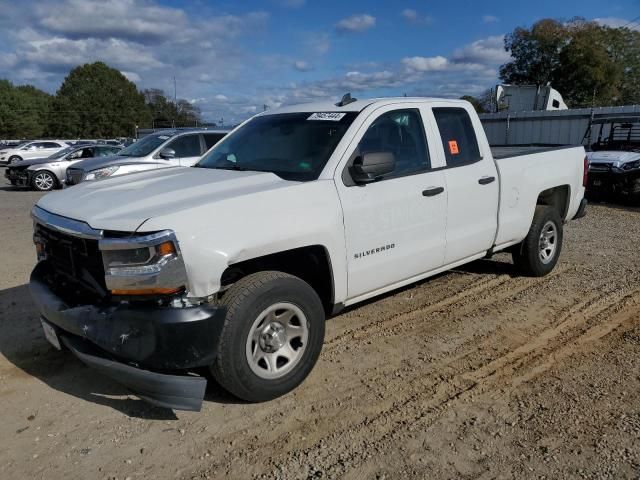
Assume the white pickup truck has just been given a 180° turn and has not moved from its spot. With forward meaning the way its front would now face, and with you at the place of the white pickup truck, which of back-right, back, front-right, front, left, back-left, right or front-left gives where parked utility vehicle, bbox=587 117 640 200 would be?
front

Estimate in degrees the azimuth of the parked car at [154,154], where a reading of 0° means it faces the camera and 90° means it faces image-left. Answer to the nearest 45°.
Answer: approximately 45°

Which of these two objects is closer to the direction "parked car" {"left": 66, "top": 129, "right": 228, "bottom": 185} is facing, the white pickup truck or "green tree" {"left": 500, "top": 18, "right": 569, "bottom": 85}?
the white pickup truck

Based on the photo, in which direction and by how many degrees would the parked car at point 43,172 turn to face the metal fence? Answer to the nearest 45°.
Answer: approximately 135° to its left

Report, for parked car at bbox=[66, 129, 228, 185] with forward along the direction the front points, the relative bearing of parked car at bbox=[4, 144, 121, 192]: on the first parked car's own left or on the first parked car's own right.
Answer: on the first parked car's own right

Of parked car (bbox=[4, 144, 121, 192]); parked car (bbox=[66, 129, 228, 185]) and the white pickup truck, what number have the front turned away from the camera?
0

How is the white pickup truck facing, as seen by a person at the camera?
facing the viewer and to the left of the viewer

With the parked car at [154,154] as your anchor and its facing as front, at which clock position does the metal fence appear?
The metal fence is roughly at 7 o'clock from the parked car.

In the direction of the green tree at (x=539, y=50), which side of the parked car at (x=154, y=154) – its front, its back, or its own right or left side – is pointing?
back

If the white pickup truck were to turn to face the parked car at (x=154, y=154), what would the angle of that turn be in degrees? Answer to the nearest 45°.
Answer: approximately 135° to its right

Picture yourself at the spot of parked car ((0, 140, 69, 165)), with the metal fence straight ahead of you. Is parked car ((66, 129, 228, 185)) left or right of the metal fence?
right

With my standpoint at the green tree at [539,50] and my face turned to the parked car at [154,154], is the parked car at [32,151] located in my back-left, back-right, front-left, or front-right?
front-right

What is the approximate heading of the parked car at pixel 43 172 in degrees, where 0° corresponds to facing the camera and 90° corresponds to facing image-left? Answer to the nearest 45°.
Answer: approximately 45°

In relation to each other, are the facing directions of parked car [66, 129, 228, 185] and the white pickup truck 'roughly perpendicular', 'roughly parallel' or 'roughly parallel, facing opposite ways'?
roughly parallel

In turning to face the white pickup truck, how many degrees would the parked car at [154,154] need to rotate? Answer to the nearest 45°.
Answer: approximately 45° to its left
